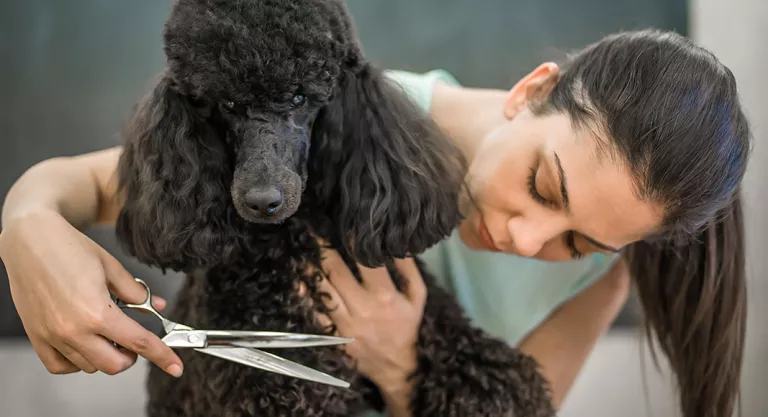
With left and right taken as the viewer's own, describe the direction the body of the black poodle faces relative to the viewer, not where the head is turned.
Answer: facing the viewer and to the left of the viewer

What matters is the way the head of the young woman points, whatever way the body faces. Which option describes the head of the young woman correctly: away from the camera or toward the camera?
toward the camera
